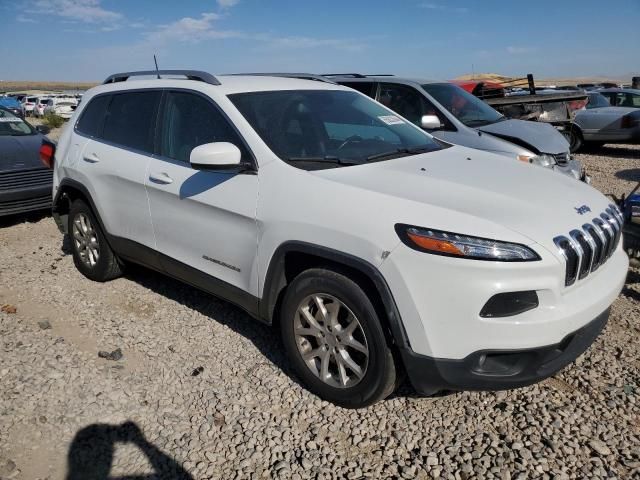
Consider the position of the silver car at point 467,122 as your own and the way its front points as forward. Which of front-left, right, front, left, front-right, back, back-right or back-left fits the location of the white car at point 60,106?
back

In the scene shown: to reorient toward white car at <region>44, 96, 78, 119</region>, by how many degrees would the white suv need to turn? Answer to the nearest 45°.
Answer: approximately 180°

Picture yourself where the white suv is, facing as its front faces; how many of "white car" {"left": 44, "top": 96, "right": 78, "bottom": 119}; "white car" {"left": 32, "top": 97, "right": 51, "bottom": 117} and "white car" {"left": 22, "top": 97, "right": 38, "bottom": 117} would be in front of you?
0

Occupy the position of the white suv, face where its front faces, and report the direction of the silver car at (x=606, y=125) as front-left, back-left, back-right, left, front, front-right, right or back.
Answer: left

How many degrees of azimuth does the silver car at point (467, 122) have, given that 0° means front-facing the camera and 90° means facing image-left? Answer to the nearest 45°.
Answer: approximately 315°

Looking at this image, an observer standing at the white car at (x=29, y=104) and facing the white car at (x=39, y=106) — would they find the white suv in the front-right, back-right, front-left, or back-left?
front-right

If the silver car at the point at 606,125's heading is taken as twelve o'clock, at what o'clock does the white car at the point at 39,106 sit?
The white car is roughly at 11 o'clock from the silver car.

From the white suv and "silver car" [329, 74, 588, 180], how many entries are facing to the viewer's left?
0

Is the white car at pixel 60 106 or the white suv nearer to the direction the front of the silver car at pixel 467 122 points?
the white suv

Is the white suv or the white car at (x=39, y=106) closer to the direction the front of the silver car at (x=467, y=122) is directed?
the white suv

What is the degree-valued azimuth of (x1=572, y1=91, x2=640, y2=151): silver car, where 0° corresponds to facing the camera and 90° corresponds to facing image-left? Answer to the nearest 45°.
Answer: approximately 135°

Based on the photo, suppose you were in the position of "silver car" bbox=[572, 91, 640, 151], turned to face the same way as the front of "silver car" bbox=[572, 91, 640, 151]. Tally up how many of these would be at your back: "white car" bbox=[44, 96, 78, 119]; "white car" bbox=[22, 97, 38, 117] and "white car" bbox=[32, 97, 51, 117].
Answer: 0

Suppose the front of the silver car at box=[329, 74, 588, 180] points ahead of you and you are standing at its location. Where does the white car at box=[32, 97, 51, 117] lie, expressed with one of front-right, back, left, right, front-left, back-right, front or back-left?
back

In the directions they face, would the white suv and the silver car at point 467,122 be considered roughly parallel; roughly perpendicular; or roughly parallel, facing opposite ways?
roughly parallel

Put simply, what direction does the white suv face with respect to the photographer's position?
facing the viewer and to the right of the viewer
